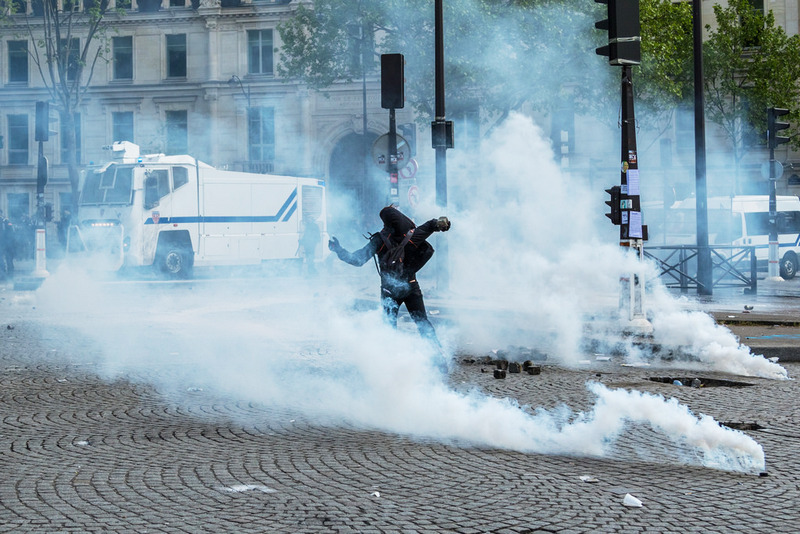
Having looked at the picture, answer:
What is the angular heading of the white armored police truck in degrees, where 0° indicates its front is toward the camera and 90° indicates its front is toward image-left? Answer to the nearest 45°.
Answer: approximately 45°

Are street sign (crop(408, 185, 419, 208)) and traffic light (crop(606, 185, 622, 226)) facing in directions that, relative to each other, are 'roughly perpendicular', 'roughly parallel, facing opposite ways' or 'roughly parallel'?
roughly perpendicular

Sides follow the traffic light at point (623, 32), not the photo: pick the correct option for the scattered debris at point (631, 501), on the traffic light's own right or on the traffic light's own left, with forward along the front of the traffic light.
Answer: on the traffic light's own left

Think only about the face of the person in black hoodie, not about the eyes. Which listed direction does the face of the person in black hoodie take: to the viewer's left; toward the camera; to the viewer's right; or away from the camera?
away from the camera

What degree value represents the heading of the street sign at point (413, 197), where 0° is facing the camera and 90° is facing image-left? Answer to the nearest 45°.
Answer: approximately 0°

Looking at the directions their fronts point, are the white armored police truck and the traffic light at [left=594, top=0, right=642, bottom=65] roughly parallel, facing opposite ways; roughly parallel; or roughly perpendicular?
roughly perpendicular

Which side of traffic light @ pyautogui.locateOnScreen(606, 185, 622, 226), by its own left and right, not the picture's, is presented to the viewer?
left
